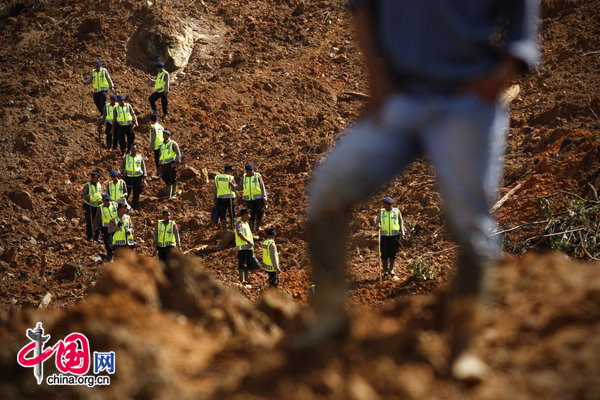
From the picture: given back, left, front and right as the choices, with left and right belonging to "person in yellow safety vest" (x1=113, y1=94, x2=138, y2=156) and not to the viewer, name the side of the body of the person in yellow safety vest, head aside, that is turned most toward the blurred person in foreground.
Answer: front

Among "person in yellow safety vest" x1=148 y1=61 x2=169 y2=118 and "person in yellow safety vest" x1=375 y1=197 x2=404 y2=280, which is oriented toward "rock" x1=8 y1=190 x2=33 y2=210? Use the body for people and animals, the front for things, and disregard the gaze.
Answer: "person in yellow safety vest" x1=148 y1=61 x2=169 y2=118

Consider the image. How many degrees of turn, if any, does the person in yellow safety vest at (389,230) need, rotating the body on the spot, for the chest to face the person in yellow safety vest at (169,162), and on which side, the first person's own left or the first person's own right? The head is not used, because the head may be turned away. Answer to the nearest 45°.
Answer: approximately 135° to the first person's own right

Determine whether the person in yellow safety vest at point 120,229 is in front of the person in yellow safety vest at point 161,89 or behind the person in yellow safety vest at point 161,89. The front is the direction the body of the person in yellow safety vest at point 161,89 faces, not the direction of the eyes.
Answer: in front

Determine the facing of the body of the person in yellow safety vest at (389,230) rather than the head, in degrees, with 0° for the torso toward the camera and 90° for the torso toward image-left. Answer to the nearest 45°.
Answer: approximately 0°

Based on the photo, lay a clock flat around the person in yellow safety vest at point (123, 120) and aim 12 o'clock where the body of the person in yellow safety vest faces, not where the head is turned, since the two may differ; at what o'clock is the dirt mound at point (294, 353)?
The dirt mound is roughly at 12 o'clock from the person in yellow safety vest.

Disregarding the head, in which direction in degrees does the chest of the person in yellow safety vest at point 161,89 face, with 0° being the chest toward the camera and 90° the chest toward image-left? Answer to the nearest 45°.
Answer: approximately 45°

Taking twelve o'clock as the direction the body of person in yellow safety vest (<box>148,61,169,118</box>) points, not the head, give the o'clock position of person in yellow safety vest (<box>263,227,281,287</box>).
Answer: person in yellow safety vest (<box>263,227,281,287</box>) is roughly at 10 o'clock from person in yellow safety vest (<box>148,61,169,118</box>).

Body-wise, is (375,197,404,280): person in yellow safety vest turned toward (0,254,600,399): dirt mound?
yes

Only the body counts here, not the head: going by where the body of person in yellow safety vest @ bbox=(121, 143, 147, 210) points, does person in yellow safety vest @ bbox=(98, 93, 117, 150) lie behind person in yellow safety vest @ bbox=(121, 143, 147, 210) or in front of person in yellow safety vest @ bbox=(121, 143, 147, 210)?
behind

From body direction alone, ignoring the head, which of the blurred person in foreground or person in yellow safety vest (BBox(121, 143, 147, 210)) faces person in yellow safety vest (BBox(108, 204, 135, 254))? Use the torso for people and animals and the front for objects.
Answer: person in yellow safety vest (BBox(121, 143, 147, 210))

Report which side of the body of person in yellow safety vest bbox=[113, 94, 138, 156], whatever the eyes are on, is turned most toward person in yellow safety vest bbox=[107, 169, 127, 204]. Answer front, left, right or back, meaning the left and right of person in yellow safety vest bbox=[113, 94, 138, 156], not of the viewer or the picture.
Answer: front
